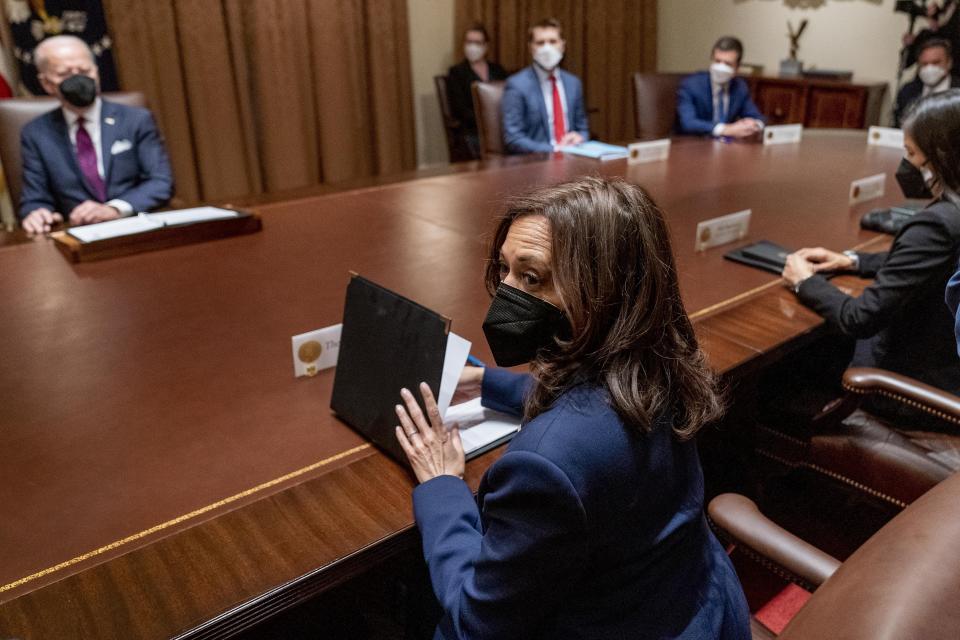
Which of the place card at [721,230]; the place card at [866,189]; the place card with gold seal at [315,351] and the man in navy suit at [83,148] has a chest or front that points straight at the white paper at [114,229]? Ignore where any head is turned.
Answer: the man in navy suit

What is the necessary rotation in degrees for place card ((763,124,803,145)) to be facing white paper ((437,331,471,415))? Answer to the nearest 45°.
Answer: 0° — it already faces it

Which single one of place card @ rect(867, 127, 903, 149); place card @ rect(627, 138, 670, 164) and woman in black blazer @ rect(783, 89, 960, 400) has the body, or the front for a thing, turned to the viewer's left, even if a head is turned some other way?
the woman in black blazer

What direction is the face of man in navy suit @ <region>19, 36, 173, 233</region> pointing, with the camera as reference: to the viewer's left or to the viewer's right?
to the viewer's right

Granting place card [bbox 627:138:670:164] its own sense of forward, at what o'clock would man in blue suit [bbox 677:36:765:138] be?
The man in blue suit is roughly at 8 o'clock from the place card.

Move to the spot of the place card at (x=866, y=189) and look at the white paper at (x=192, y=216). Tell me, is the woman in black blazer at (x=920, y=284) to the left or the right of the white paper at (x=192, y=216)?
left

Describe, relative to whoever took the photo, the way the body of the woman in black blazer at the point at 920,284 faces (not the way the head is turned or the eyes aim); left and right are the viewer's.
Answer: facing to the left of the viewer

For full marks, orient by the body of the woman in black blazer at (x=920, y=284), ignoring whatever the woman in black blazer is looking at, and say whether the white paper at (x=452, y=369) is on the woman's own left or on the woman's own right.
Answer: on the woman's own left

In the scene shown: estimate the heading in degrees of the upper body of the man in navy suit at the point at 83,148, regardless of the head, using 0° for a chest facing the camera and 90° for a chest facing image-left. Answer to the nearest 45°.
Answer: approximately 0°

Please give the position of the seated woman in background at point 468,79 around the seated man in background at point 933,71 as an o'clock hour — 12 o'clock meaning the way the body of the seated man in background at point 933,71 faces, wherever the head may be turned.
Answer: the seated woman in background at point 468,79 is roughly at 1 o'clock from the seated man in background at point 933,71.

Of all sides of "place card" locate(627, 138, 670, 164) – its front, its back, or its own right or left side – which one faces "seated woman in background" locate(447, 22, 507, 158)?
back

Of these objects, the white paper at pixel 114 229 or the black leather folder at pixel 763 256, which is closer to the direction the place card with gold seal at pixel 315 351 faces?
the black leather folder

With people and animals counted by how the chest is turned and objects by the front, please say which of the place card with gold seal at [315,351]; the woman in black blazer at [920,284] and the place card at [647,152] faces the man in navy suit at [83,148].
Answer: the woman in black blazer

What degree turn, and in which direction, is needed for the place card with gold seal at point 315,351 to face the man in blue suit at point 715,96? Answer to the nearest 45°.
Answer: approximately 90° to its left

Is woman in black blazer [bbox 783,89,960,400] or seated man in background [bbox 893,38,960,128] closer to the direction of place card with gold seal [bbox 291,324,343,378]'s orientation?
the woman in black blazer

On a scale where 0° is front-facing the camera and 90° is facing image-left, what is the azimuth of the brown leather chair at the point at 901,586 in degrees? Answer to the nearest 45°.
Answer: approximately 135°
